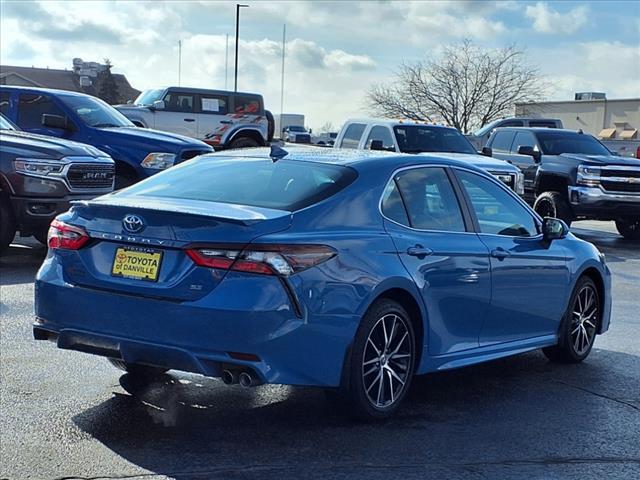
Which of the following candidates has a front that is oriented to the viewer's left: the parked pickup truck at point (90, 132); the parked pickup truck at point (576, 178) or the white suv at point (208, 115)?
the white suv

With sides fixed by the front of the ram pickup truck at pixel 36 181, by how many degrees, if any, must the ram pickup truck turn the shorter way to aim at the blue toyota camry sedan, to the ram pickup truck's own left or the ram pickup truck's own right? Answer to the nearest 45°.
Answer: approximately 45° to the ram pickup truck's own right

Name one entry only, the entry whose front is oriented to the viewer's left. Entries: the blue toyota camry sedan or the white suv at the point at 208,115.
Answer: the white suv

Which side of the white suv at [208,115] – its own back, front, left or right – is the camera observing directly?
left

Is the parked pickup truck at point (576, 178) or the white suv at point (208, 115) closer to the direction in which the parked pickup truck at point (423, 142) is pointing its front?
the parked pickup truck

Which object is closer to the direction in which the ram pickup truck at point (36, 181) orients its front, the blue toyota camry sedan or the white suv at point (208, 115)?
the blue toyota camry sedan

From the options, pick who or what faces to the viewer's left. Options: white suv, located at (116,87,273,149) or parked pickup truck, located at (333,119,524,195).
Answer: the white suv

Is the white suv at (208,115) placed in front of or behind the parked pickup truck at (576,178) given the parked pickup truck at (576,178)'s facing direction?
behind

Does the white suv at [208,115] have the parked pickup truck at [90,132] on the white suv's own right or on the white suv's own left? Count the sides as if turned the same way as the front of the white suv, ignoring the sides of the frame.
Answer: on the white suv's own left

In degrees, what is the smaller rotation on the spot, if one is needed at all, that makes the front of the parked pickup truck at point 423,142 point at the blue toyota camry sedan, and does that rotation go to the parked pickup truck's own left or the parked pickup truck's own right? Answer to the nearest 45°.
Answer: approximately 45° to the parked pickup truck's own right

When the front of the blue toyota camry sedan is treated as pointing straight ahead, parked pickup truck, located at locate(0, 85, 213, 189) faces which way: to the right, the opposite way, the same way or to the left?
to the right

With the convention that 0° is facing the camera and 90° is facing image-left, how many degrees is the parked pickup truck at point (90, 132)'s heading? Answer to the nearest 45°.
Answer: approximately 315°

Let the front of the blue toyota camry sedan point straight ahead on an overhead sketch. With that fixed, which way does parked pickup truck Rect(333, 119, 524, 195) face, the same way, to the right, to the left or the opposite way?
to the right

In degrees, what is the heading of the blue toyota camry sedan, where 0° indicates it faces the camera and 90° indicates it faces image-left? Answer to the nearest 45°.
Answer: approximately 225°

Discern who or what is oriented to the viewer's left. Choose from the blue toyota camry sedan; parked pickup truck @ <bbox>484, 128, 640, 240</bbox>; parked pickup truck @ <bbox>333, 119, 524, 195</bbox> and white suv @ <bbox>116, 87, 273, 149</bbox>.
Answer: the white suv
